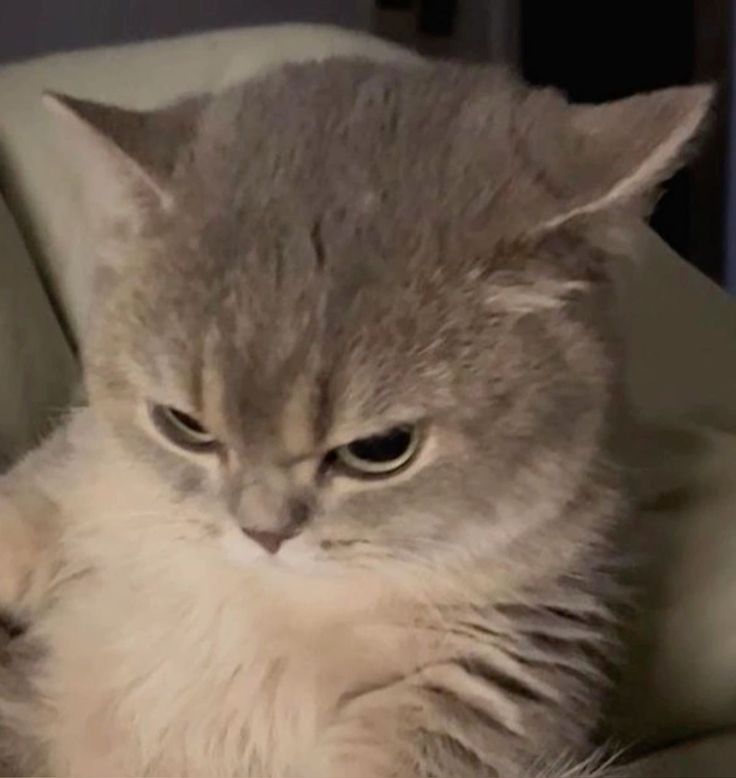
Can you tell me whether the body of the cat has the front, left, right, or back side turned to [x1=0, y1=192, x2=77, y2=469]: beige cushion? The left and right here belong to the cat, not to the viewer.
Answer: right

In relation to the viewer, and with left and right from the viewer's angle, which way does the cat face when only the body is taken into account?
facing the viewer and to the left of the viewer
